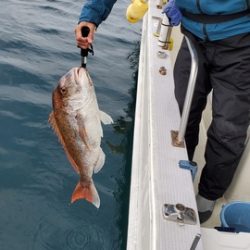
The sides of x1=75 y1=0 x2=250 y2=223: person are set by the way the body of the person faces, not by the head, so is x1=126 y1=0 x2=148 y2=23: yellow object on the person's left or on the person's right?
on the person's right

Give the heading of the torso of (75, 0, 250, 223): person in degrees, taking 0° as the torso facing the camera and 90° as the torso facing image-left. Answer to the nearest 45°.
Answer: approximately 45°
